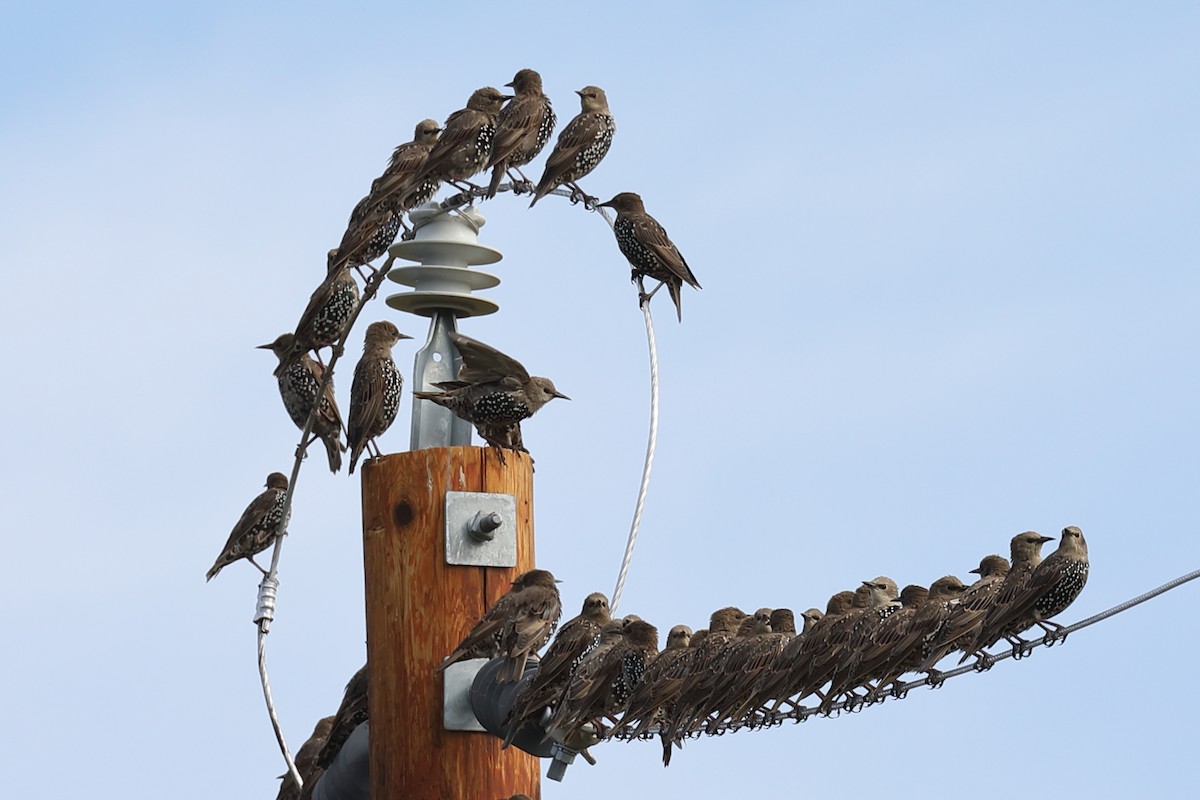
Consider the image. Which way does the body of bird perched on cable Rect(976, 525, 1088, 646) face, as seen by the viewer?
to the viewer's right

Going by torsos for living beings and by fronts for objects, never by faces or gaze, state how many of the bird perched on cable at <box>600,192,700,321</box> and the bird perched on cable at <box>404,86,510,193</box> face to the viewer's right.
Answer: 1

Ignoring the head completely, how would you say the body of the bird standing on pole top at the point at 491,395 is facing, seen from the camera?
to the viewer's right

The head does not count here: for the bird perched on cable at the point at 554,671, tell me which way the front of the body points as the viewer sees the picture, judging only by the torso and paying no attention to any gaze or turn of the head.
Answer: to the viewer's right

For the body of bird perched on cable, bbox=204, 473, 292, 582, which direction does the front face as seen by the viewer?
to the viewer's right

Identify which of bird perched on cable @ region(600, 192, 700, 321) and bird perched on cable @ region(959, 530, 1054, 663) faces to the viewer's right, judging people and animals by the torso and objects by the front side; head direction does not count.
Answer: bird perched on cable @ region(959, 530, 1054, 663)

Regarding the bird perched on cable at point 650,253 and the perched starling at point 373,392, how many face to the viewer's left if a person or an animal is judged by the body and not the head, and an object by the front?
1

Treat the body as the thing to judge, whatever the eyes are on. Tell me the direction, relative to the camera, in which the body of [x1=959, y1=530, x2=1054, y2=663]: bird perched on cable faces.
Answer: to the viewer's right
